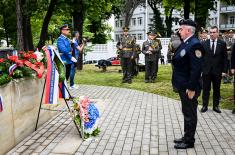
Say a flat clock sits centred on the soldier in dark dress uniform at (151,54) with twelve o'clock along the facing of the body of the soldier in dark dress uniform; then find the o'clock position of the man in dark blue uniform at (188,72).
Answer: The man in dark blue uniform is roughly at 12 o'clock from the soldier in dark dress uniform.

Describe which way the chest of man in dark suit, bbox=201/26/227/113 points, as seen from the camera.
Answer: toward the camera

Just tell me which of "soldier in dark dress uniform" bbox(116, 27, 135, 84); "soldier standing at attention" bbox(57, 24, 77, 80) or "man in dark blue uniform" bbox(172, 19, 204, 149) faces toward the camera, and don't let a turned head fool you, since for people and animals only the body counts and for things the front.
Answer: the soldier in dark dress uniform

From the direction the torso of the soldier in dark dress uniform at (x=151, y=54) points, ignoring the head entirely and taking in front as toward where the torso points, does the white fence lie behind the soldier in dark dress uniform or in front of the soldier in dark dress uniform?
behind

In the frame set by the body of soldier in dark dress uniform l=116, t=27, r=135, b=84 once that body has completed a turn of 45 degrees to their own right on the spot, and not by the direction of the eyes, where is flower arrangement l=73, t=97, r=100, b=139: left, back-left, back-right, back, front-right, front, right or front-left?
front-left

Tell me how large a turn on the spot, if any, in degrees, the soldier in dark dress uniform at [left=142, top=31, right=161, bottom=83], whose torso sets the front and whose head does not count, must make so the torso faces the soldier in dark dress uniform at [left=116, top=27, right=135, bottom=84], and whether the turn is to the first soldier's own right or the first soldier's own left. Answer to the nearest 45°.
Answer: approximately 45° to the first soldier's own right

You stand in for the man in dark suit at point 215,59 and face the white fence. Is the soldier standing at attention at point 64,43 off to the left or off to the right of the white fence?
left

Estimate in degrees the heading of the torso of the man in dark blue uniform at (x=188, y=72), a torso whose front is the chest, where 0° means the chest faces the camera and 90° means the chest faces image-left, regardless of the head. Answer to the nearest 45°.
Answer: approximately 90°

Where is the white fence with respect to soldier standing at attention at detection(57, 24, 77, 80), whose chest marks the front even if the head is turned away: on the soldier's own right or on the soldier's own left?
on the soldier's own left

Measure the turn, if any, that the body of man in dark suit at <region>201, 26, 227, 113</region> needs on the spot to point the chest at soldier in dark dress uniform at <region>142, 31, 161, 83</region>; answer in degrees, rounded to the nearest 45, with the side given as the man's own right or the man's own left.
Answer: approximately 135° to the man's own right

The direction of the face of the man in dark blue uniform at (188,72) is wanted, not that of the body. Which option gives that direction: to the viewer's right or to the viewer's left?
to the viewer's left

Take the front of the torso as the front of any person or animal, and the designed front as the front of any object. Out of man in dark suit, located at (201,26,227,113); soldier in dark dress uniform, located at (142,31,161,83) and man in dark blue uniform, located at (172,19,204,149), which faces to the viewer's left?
the man in dark blue uniform

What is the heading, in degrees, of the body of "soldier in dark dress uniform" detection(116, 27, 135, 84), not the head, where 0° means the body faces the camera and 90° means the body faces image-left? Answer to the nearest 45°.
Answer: approximately 0°

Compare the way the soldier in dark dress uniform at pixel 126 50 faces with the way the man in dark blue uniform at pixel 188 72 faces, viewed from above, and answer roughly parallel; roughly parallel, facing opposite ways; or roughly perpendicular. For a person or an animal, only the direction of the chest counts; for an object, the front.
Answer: roughly perpendicular
